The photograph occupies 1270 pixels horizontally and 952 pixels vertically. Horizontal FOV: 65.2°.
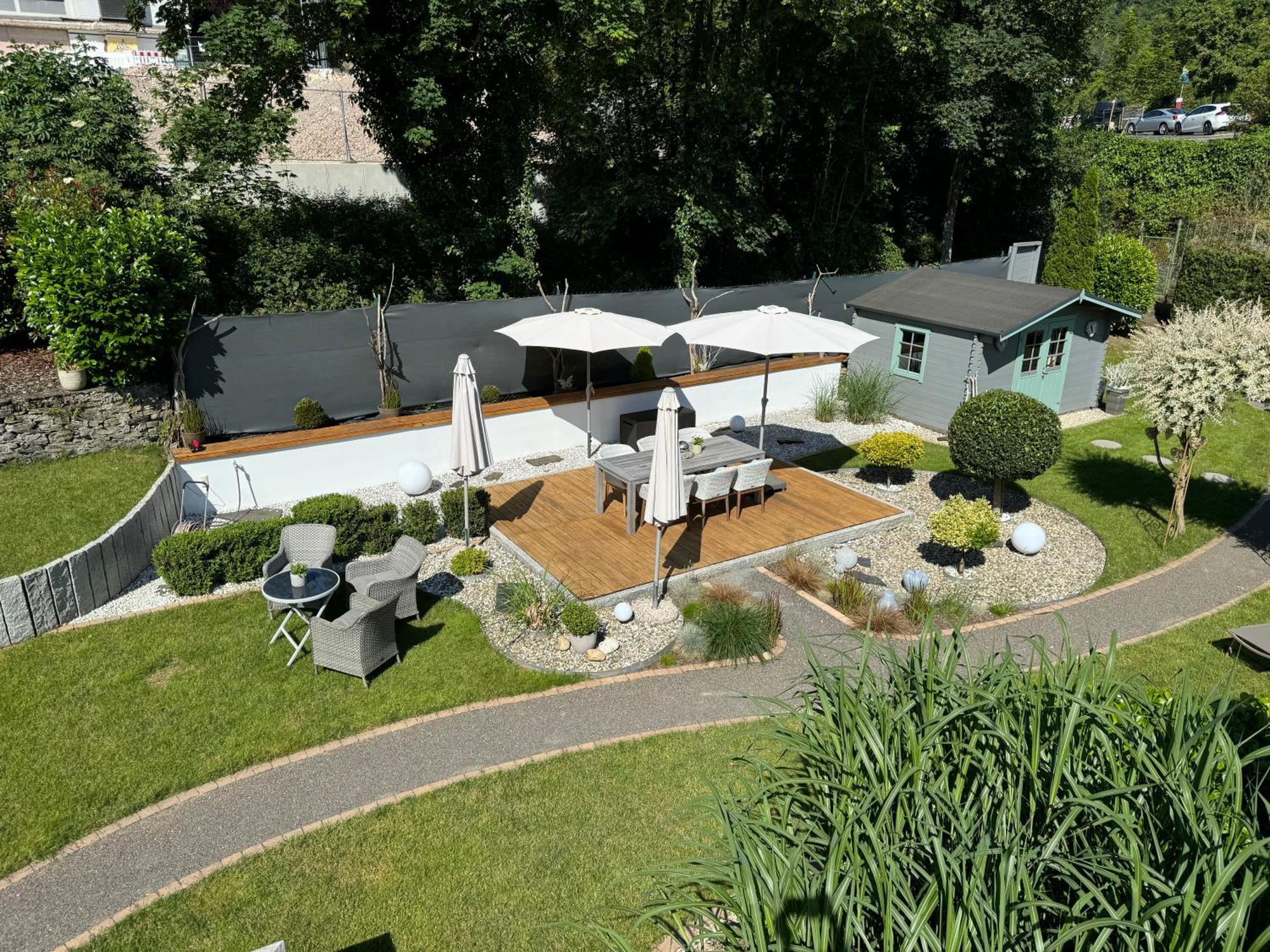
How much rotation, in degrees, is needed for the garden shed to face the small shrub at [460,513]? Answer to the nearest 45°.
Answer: approximately 90° to its right

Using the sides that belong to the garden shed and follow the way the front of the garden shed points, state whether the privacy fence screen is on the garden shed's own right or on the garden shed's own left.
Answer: on the garden shed's own right

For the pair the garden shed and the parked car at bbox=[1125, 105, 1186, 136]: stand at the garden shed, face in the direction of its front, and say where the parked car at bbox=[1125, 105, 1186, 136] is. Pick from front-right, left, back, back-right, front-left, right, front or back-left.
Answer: back-left

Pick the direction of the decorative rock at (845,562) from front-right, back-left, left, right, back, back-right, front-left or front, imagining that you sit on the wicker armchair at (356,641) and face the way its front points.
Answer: back-right

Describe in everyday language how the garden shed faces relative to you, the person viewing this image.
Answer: facing the viewer and to the right of the viewer

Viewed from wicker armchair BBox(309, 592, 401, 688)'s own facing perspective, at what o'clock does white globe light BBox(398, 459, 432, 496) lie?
The white globe light is roughly at 2 o'clock from the wicker armchair.

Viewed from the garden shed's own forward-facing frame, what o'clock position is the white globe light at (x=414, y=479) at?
The white globe light is roughly at 3 o'clock from the garden shed.

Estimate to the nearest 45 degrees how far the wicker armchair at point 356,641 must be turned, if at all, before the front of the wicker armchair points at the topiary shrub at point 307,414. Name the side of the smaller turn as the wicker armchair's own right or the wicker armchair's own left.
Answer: approximately 45° to the wicker armchair's own right

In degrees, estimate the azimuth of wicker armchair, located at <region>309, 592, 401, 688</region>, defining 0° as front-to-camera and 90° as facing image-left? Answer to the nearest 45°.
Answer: approximately 135°

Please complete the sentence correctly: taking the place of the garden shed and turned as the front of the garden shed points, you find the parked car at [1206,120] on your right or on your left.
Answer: on your left

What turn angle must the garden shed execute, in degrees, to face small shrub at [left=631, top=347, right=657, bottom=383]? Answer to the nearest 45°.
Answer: approximately 90° to its right

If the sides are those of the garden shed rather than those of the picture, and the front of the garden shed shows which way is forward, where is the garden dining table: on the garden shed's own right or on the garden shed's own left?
on the garden shed's own right

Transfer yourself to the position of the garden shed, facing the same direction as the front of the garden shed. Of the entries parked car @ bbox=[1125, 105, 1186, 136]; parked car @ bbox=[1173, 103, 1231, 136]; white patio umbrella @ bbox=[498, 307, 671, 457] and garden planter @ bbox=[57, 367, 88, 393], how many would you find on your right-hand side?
2

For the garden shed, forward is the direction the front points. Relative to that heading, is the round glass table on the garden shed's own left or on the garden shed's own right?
on the garden shed's own right
